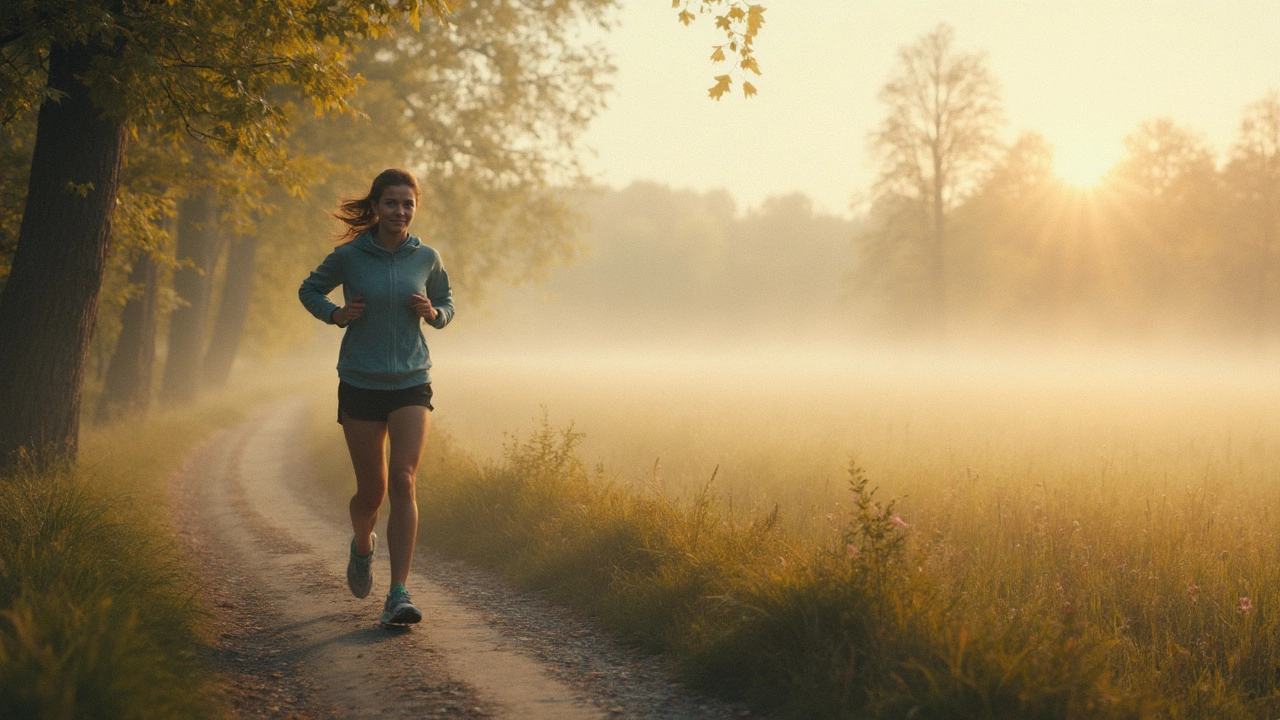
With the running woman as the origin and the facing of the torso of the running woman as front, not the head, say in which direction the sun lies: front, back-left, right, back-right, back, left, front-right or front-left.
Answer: back-left

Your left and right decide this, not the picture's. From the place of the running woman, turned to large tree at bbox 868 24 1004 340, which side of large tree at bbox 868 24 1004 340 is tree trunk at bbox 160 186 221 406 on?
left

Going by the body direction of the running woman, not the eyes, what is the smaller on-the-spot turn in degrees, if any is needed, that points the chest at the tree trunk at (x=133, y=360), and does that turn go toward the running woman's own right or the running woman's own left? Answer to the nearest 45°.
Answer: approximately 180°

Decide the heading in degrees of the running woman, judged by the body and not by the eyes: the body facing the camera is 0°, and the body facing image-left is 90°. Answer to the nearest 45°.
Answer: approximately 0°

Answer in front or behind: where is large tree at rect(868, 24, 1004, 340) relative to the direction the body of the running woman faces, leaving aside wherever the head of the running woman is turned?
behind

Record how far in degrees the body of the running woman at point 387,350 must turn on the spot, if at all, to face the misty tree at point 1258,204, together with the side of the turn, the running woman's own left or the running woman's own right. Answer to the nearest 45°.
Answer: approximately 135° to the running woman's own left

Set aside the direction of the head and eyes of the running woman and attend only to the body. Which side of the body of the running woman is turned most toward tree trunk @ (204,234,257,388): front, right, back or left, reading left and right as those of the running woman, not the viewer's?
back
